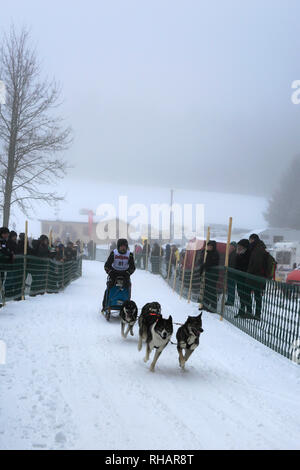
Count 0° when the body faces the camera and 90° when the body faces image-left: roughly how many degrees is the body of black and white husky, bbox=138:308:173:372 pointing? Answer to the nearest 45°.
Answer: approximately 315°

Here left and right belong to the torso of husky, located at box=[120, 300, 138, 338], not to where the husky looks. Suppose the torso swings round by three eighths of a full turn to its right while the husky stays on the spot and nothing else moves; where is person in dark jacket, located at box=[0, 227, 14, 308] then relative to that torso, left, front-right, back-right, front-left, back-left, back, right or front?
front

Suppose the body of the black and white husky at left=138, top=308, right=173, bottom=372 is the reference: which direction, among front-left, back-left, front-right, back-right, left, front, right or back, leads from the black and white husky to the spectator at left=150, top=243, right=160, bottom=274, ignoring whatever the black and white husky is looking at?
back-left

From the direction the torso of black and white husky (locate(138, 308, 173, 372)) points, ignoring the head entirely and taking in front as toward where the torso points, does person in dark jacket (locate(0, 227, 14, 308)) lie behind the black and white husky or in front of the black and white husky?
behind

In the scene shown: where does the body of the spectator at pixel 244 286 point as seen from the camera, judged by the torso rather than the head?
to the viewer's left

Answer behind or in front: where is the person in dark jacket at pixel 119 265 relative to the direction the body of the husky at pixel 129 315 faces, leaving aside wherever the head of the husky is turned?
behind

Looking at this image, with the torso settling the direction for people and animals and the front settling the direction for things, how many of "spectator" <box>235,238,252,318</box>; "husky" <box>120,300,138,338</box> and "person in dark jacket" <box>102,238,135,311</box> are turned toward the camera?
2

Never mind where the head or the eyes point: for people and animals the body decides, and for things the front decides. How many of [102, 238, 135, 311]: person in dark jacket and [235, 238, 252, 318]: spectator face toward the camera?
1

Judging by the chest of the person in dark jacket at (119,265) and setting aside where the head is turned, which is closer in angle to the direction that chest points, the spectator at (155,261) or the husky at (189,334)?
the husky
